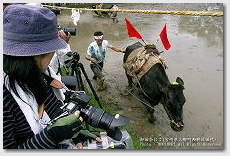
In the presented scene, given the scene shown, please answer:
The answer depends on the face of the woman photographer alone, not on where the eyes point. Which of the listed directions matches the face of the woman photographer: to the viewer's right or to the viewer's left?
to the viewer's right

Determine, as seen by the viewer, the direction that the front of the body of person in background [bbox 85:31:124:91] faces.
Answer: toward the camera

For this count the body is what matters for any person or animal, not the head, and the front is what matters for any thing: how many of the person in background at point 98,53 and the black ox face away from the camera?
0

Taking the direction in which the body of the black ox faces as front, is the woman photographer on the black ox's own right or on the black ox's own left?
on the black ox's own right

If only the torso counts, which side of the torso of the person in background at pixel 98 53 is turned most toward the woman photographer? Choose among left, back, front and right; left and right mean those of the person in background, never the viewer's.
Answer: front

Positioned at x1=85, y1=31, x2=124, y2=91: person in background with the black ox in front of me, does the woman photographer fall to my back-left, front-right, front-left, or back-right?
front-right

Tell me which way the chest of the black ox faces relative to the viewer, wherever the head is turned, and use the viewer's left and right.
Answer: facing the viewer and to the right of the viewer

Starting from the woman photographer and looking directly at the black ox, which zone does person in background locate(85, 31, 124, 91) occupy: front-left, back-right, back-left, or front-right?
front-left

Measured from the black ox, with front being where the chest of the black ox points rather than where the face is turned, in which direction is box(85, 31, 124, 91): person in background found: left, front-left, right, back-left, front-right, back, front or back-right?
back

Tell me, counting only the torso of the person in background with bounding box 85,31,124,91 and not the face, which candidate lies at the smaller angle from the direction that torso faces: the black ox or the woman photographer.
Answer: the woman photographer

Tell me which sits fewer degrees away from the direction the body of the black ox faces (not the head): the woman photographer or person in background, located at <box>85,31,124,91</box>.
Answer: the woman photographer

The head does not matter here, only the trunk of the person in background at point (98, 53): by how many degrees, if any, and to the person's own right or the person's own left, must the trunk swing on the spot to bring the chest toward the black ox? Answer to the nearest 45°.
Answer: approximately 45° to the person's own left
